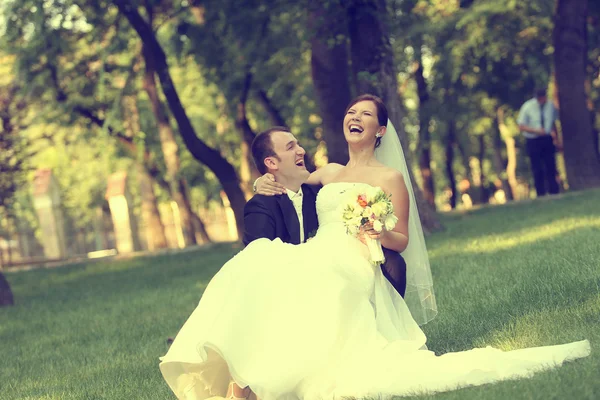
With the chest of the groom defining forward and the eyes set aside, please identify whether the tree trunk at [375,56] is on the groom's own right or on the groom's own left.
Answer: on the groom's own left

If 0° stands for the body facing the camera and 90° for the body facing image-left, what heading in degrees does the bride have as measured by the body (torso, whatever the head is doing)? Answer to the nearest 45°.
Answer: approximately 45°

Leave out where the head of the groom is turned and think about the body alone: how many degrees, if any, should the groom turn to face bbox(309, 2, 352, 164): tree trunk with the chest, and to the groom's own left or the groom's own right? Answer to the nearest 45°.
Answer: approximately 135° to the groom's own left

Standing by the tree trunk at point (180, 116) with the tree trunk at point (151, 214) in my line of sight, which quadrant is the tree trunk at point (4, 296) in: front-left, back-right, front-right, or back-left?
back-left

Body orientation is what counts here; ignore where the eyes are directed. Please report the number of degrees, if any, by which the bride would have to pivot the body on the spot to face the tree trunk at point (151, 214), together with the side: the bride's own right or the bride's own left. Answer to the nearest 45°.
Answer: approximately 135° to the bride's own right

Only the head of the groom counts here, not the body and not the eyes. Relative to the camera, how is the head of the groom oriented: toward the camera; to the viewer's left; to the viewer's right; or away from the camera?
to the viewer's right

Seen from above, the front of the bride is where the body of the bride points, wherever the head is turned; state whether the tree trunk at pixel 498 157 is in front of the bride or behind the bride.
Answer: behind

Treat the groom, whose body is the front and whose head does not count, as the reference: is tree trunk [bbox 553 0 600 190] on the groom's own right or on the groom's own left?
on the groom's own left

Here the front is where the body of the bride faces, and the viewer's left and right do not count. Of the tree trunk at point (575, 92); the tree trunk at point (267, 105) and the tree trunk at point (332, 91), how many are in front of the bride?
0

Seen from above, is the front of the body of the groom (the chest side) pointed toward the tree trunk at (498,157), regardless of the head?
no

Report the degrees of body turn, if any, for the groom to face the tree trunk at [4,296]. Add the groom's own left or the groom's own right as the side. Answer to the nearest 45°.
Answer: approximately 180°

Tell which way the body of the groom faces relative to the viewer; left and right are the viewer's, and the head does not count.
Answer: facing the viewer and to the right of the viewer

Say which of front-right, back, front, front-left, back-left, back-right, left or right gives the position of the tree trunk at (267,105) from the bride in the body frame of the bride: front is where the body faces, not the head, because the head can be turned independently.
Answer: back-right

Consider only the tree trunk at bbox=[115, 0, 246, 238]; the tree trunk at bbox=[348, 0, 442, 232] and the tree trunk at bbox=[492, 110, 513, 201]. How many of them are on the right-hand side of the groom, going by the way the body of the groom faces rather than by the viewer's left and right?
0

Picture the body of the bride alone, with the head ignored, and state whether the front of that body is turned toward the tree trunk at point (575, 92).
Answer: no

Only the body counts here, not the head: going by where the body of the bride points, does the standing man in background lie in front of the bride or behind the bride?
behind

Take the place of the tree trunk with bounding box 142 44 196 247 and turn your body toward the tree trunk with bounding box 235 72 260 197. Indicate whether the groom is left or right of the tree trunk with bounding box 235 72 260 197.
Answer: right
